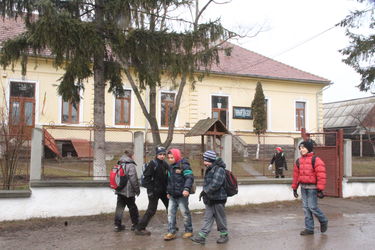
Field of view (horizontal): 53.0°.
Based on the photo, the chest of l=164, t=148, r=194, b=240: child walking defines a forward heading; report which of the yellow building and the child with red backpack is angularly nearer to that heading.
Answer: the child with red backpack

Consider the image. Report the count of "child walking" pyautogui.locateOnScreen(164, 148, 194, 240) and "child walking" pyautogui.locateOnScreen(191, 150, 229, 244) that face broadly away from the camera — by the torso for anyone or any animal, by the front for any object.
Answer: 0

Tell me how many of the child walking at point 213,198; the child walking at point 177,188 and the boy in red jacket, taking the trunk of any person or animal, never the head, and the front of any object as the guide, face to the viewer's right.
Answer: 0

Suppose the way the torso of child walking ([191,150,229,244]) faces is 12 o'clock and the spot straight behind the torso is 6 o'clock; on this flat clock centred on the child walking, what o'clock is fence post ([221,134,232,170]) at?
The fence post is roughly at 3 o'clock from the child walking.

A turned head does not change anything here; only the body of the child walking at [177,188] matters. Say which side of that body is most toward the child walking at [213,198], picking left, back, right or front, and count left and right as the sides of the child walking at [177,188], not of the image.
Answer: left

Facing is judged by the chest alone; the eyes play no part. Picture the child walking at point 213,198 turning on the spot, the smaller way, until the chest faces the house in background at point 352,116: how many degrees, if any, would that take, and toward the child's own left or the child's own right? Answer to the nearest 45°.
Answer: approximately 135° to the child's own right

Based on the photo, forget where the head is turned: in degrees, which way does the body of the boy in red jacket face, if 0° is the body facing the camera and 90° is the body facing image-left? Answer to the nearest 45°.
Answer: approximately 45°

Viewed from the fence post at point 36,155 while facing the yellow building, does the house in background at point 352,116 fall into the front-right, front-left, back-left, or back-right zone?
front-right

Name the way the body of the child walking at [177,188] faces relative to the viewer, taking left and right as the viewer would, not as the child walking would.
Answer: facing the viewer and to the left of the viewer

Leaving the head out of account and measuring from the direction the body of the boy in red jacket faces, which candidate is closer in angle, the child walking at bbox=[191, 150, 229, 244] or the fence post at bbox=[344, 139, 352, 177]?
the child walking

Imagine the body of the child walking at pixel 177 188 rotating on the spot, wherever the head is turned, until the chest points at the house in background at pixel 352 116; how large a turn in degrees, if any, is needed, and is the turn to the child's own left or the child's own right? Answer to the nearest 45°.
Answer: approximately 180°

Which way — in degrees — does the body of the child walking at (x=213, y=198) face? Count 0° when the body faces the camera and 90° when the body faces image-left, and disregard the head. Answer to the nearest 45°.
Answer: approximately 90°

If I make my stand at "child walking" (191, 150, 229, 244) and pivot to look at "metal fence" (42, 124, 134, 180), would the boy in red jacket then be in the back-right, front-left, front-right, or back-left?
back-right
